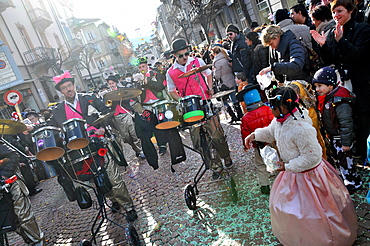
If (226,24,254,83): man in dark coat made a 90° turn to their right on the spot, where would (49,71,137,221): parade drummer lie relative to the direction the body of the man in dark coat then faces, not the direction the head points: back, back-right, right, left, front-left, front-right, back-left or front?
left

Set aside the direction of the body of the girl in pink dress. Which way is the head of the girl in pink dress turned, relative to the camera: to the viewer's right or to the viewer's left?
to the viewer's left

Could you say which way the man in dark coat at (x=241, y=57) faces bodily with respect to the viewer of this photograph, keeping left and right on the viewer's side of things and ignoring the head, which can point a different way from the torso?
facing the viewer and to the left of the viewer

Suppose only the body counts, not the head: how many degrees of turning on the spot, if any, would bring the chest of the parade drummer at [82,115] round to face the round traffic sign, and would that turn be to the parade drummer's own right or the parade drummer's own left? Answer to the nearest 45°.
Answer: approximately 180°

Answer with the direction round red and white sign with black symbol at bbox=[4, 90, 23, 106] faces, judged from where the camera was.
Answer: facing the viewer

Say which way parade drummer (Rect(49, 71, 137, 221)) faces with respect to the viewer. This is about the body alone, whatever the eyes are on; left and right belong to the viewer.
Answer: facing the viewer

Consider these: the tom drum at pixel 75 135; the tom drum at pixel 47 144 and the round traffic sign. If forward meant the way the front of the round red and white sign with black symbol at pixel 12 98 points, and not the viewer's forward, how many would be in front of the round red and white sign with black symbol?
2

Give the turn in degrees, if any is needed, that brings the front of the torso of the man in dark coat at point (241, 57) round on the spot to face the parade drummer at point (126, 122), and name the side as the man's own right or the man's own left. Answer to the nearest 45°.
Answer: approximately 45° to the man's own right

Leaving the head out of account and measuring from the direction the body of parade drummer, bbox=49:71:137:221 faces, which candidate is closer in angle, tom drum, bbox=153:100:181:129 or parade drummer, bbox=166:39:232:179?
the tom drum

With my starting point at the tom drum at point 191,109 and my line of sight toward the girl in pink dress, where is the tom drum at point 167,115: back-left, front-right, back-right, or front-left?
back-right

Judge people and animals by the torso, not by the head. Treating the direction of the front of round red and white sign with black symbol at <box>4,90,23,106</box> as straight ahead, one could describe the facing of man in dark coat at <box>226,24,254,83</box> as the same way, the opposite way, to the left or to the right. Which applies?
to the right

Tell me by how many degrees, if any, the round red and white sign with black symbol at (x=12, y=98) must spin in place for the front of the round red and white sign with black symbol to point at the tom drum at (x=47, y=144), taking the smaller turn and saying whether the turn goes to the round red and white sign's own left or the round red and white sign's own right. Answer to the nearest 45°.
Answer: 0° — it already faces it
